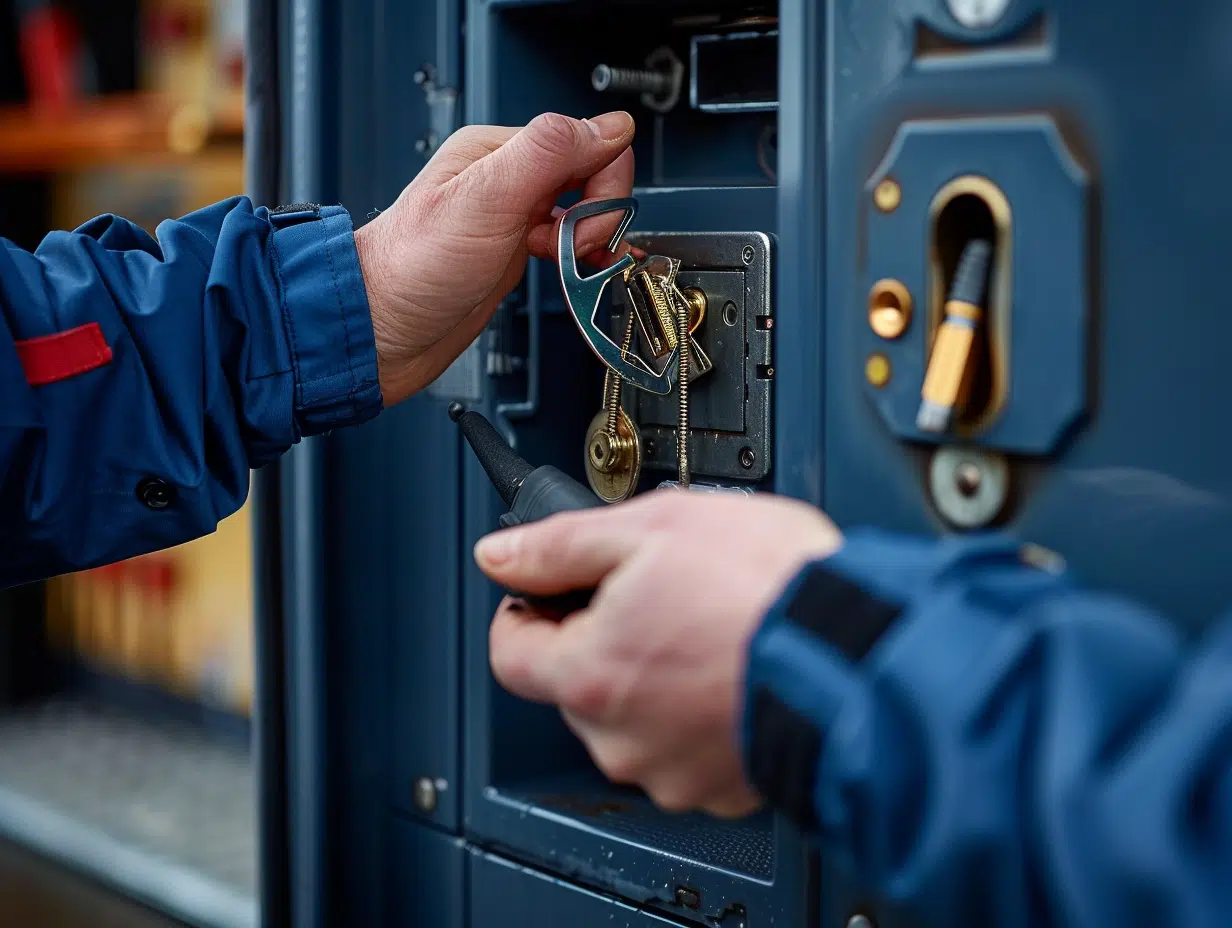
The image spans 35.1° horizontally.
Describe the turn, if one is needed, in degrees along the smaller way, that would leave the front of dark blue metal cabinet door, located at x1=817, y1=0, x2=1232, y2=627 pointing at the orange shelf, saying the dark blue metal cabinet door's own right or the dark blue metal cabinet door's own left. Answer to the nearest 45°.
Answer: approximately 135° to the dark blue metal cabinet door's own right

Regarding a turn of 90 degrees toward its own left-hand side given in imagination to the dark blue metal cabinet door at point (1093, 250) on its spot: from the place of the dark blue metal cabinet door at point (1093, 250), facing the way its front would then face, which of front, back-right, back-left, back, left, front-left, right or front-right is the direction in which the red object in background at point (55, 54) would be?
back-left

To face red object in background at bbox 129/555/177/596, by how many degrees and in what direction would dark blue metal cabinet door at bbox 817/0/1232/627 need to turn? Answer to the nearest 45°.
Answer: approximately 135° to its right

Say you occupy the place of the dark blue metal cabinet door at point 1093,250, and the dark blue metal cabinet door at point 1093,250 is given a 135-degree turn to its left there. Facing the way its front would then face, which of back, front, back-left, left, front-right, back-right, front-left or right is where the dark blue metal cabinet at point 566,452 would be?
left
